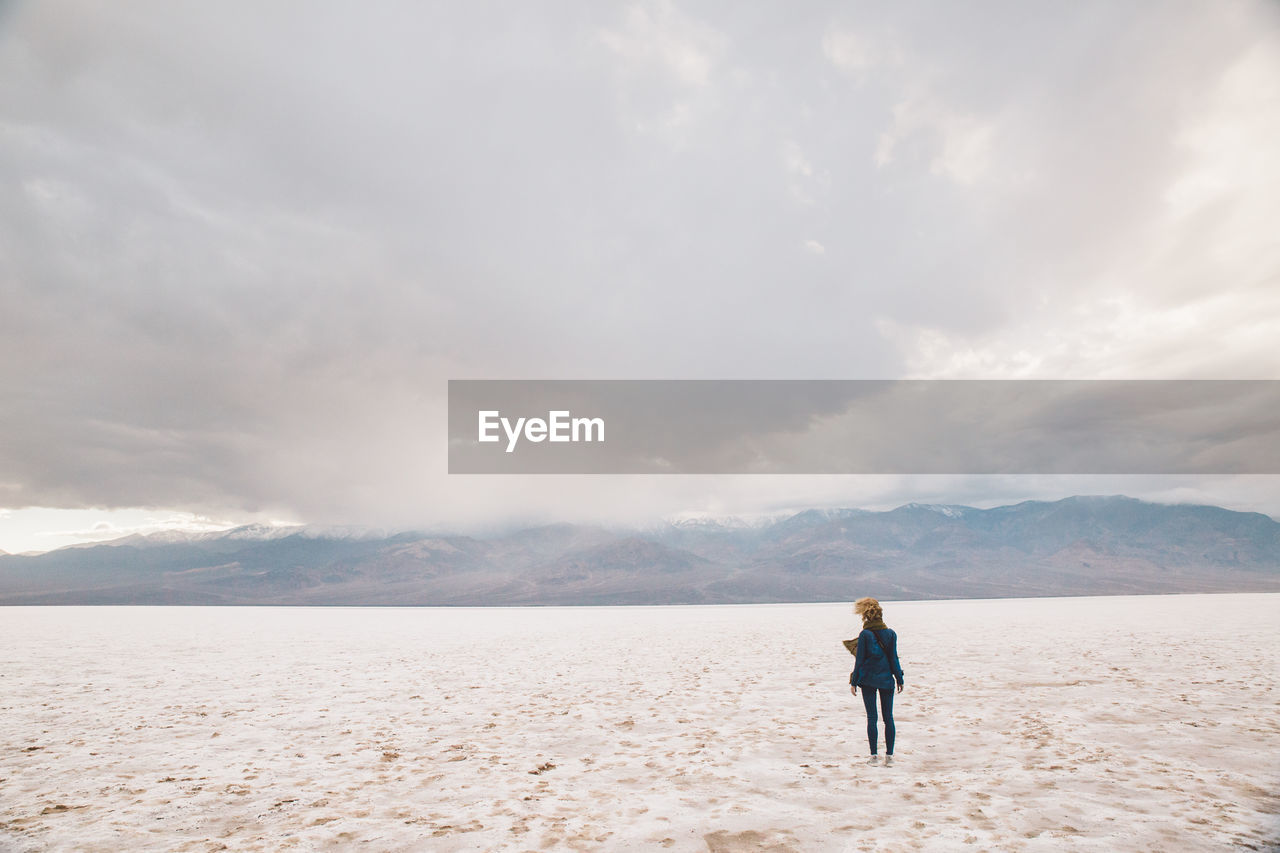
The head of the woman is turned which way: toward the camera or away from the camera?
away from the camera

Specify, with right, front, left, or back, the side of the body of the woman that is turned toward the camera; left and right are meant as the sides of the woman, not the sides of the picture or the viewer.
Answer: back
